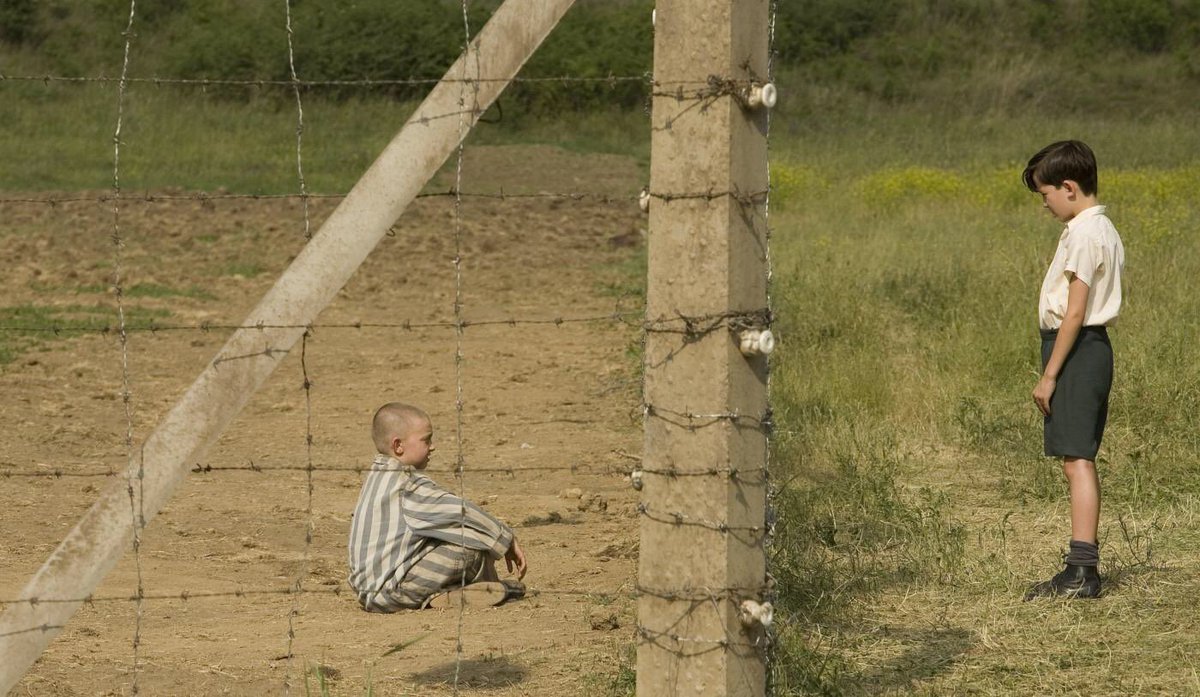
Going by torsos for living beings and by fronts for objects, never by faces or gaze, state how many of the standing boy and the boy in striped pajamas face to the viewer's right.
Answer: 1

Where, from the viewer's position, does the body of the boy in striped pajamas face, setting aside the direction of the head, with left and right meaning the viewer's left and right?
facing to the right of the viewer

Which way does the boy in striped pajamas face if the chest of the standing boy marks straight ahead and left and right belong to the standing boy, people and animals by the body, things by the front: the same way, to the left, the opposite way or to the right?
the opposite way

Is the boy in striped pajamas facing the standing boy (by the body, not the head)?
yes

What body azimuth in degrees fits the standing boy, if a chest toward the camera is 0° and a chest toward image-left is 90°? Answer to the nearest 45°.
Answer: approximately 90°

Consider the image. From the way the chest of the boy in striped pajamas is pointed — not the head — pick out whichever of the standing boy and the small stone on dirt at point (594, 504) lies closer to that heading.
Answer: the standing boy

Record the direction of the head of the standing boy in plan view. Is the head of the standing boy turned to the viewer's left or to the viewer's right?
to the viewer's left
